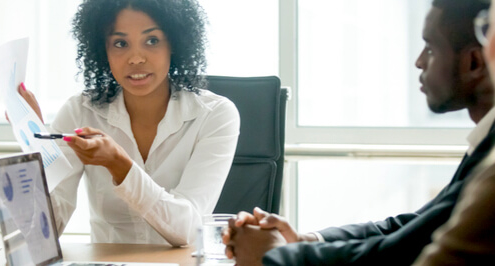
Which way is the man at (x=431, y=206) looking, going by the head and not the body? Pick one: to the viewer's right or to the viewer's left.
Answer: to the viewer's left

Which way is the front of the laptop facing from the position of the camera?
facing the viewer and to the right of the viewer

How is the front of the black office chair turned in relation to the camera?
facing the viewer and to the left of the viewer

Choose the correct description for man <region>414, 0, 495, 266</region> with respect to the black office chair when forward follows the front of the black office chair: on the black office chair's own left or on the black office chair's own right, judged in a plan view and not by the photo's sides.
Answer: on the black office chair's own left

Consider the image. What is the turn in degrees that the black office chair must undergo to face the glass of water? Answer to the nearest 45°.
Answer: approximately 45° to its left

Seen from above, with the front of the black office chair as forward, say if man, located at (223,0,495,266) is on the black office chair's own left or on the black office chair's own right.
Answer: on the black office chair's own left

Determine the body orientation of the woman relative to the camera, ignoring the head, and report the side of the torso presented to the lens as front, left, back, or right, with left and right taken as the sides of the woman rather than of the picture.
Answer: front

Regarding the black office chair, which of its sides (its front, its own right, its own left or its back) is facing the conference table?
front

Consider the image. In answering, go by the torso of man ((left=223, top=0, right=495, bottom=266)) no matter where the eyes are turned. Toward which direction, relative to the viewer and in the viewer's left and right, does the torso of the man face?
facing to the left of the viewer

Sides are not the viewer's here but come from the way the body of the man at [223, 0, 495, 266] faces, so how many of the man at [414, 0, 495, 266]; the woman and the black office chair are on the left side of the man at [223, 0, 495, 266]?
1

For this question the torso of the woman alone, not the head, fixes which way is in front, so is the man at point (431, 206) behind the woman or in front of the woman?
in front

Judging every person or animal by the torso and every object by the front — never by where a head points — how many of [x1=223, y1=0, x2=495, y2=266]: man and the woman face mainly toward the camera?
1

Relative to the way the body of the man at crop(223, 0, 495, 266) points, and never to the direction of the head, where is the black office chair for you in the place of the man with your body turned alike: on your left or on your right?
on your right

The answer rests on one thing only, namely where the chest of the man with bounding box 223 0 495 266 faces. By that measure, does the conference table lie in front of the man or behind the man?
in front

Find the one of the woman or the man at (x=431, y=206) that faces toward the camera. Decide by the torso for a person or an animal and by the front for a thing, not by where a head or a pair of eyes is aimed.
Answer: the woman
